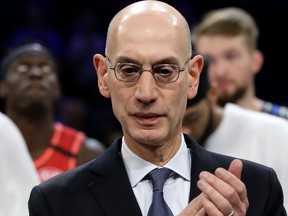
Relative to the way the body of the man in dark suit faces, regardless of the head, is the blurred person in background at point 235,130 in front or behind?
behind

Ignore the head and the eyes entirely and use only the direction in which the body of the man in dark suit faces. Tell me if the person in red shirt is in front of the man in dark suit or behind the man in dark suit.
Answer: behind
